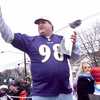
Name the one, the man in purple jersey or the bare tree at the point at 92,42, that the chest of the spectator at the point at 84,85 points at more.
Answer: the man in purple jersey
